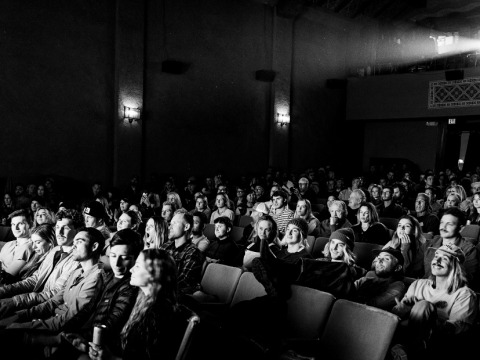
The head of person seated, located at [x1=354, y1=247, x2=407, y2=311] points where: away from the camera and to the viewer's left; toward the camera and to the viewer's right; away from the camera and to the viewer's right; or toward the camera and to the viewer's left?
toward the camera and to the viewer's left

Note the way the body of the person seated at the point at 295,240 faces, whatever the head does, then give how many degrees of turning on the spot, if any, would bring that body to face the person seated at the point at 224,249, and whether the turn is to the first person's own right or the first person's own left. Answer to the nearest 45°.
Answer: approximately 90° to the first person's own right

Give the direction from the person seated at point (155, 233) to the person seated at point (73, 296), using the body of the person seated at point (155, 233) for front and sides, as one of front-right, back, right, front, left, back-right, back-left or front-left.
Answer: front

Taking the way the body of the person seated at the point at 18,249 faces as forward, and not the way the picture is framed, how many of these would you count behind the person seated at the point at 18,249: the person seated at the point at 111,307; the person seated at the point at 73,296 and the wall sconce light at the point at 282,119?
1

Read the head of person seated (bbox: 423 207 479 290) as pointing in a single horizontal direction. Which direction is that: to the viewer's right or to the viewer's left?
to the viewer's left

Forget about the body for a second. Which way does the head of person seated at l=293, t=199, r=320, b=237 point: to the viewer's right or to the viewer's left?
to the viewer's left

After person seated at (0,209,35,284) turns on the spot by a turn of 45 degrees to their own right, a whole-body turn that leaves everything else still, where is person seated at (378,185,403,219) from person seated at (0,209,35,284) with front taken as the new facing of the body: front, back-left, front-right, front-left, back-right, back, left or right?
back

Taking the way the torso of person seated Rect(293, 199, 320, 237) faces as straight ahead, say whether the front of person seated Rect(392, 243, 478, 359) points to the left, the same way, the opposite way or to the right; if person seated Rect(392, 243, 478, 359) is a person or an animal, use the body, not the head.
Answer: the same way

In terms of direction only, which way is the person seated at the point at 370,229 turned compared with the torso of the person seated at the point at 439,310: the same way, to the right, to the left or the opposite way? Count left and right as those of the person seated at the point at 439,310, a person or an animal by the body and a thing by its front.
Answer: the same way

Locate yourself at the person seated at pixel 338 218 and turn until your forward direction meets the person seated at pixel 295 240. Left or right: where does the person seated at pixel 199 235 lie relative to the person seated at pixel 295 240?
right

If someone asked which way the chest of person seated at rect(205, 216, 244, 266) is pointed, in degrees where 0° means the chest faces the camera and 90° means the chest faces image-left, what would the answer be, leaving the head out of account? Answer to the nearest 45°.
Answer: approximately 45°

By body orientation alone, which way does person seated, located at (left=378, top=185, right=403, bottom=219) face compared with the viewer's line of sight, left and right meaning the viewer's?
facing the viewer and to the left of the viewer

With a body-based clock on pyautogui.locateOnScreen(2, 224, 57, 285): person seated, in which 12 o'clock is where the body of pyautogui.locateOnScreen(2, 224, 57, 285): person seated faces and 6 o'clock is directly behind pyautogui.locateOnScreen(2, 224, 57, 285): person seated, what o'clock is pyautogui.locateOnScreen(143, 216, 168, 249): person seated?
pyautogui.locateOnScreen(143, 216, 168, 249): person seated is roughly at 9 o'clock from pyautogui.locateOnScreen(2, 224, 57, 285): person seated.

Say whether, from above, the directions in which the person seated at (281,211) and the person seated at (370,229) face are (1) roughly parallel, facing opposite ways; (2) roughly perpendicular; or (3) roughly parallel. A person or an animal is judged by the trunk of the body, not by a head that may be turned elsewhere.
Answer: roughly parallel

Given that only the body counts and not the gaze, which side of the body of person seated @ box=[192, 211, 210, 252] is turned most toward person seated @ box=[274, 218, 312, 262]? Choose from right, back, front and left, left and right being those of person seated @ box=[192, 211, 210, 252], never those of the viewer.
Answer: left

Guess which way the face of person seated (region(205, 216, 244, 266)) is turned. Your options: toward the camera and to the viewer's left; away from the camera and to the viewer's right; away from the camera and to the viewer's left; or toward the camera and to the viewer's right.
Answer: toward the camera and to the viewer's left
